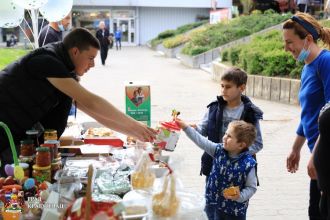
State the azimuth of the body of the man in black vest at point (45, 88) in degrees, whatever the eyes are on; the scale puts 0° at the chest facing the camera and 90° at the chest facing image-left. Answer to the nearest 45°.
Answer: approximately 270°

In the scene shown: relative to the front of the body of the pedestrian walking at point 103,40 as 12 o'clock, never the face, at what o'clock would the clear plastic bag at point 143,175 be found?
The clear plastic bag is roughly at 12 o'clock from the pedestrian walking.
